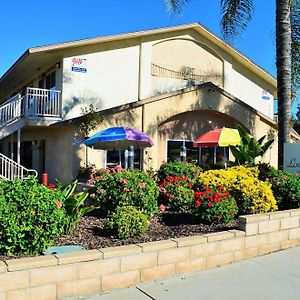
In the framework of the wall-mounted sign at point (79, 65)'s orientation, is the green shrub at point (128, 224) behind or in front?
in front

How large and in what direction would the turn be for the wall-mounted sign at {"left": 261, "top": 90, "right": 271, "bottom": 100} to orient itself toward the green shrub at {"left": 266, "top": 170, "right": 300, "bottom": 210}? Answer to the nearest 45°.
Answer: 0° — it already faces it

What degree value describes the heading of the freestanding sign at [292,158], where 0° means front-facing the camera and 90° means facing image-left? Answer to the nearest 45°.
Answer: approximately 0°

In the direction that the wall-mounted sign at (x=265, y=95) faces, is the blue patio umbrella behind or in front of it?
in front

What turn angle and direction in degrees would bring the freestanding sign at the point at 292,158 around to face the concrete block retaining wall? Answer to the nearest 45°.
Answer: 0° — it already faces it

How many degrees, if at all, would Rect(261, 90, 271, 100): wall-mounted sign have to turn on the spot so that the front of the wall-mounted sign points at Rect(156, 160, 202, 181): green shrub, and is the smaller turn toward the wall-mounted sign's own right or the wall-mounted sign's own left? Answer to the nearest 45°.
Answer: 0° — it already faces it

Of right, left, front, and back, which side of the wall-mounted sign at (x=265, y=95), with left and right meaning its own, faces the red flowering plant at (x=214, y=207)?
front

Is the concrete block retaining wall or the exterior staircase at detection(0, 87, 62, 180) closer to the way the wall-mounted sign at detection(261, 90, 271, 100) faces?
the concrete block retaining wall

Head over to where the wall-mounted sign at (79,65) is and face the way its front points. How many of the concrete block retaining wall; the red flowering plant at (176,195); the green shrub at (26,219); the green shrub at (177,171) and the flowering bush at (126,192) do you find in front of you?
5

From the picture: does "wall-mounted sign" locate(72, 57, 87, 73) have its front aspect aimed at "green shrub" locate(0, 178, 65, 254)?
yes
